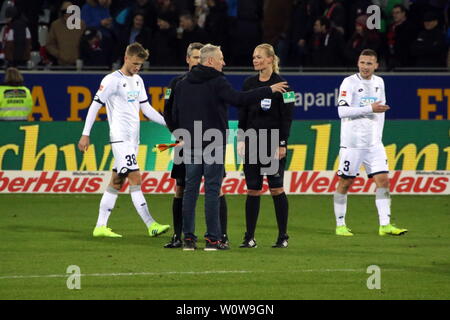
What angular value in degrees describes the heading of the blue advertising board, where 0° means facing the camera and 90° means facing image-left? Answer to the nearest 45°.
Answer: approximately 0°

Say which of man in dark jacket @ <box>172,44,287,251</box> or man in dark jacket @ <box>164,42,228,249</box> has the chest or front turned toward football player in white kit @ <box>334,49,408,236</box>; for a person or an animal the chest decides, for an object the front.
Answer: man in dark jacket @ <box>172,44,287,251</box>

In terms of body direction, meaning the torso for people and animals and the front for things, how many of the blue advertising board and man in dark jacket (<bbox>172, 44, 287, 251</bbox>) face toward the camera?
1

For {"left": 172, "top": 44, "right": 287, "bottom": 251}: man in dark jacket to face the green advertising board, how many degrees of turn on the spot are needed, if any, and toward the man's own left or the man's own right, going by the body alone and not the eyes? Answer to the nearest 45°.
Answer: approximately 45° to the man's own left

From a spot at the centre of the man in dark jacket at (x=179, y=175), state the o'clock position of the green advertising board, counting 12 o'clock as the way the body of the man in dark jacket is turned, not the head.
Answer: The green advertising board is roughly at 6 o'clock from the man in dark jacket.

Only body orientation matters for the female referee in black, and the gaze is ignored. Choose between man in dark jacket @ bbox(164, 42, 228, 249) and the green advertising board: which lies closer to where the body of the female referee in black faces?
the man in dark jacket

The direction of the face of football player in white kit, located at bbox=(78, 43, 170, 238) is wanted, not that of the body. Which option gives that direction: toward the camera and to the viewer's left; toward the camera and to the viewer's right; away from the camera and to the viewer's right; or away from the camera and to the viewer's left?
toward the camera and to the viewer's right

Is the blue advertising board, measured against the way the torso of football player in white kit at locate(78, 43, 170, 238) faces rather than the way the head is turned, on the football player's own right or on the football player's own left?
on the football player's own left

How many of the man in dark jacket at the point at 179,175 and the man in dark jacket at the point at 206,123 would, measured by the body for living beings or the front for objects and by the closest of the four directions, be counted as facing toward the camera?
1
